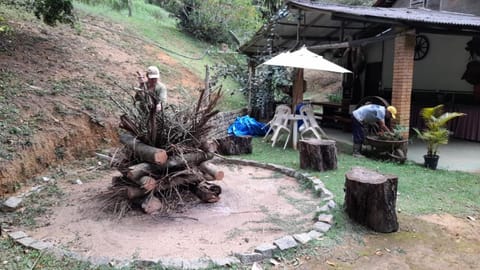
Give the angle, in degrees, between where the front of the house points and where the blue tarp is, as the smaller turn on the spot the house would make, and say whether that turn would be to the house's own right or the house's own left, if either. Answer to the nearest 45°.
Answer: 0° — it already faces it

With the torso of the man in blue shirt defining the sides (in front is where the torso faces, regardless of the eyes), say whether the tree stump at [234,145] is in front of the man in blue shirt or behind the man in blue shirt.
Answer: behind

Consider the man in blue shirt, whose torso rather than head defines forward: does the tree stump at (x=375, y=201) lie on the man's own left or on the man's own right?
on the man's own right

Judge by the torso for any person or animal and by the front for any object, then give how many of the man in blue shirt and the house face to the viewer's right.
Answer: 1

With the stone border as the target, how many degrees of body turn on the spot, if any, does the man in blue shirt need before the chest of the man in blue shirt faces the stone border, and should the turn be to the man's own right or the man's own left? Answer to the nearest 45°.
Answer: approximately 90° to the man's own right

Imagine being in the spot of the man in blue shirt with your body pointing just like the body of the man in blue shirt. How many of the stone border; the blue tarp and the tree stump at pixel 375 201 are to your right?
2

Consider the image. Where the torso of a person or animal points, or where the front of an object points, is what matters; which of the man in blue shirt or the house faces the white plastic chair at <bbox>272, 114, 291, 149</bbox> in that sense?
the house

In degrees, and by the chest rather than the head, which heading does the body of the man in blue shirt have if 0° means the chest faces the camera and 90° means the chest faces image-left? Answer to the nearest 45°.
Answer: approximately 270°

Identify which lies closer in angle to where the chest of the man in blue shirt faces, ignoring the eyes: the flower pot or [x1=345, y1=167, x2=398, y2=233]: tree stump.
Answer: the flower pot

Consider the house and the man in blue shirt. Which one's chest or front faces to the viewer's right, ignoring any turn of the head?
the man in blue shirt

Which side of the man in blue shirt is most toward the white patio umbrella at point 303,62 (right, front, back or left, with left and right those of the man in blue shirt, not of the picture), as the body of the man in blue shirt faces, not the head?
back

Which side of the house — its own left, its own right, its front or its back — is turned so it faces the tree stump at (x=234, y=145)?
front

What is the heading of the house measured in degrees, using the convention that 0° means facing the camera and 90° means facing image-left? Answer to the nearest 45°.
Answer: approximately 45°

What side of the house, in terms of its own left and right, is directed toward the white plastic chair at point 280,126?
front
